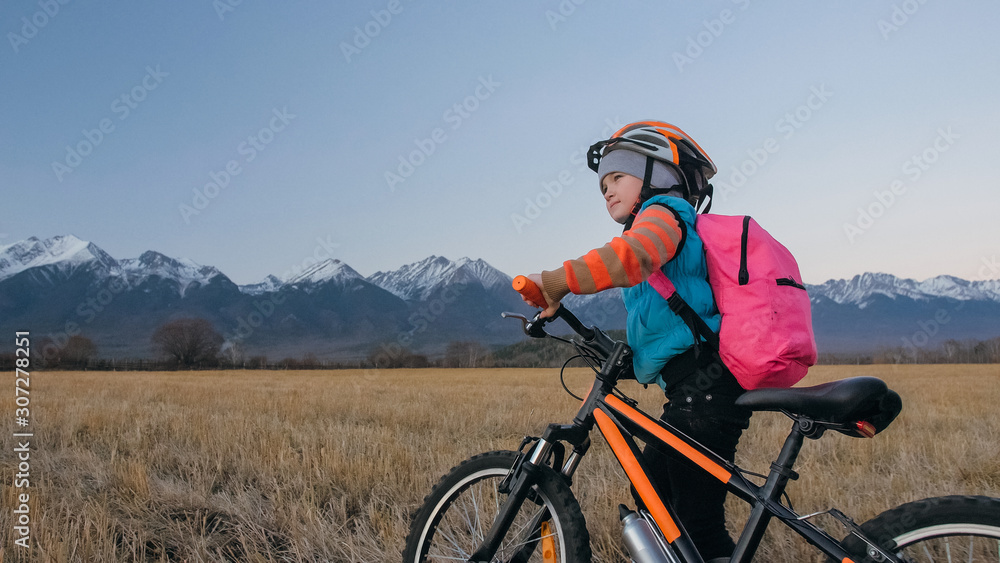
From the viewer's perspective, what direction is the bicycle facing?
to the viewer's left

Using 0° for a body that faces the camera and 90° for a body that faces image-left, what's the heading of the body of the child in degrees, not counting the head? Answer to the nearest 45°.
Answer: approximately 90°
